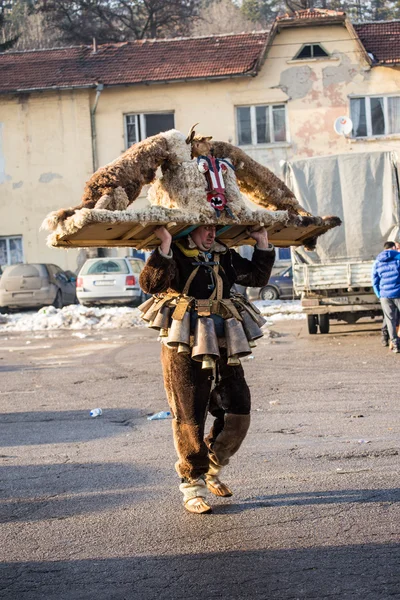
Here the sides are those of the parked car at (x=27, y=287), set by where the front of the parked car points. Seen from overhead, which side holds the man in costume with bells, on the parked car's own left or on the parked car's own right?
on the parked car's own right

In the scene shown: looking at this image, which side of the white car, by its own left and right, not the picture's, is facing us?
back

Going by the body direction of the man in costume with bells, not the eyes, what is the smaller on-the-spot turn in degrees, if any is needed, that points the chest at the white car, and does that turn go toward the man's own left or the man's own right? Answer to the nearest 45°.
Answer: approximately 180°

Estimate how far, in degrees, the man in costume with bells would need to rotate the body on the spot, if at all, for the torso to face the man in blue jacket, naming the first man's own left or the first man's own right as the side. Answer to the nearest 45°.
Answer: approximately 180°

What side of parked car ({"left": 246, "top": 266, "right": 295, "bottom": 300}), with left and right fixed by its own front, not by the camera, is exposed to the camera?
left

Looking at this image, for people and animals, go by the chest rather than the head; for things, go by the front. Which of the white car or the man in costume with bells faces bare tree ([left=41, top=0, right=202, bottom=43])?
the white car

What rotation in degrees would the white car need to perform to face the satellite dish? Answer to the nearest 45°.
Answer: approximately 45° to its right
